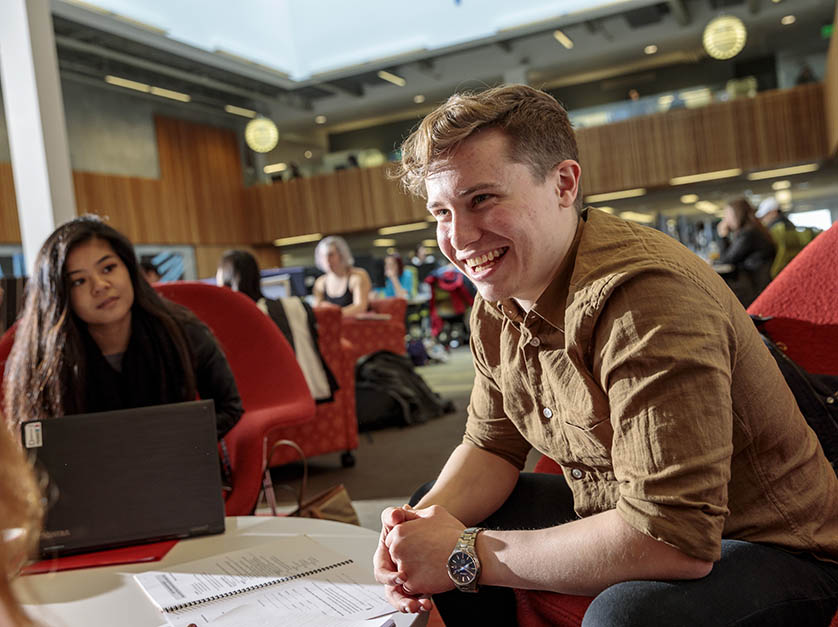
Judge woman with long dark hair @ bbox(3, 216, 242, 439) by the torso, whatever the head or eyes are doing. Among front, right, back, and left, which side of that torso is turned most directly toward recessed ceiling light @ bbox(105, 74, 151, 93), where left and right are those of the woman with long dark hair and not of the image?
back

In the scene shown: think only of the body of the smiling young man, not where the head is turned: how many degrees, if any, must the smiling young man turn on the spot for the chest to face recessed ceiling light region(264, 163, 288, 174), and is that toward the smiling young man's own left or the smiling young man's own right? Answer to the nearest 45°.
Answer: approximately 90° to the smiling young man's own right

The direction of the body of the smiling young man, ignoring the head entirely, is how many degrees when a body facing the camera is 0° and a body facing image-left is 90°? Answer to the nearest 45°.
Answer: approximately 45°

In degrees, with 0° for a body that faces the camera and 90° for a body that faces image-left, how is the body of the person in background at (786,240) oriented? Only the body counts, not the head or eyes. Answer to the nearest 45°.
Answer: approximately 45°

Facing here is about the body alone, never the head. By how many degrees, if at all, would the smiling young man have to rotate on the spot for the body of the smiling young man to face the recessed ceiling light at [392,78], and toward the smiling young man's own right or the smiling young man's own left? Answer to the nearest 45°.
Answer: approximately 135° to the smiling young man's own right

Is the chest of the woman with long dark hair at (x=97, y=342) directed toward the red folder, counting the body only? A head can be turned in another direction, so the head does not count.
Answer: yes

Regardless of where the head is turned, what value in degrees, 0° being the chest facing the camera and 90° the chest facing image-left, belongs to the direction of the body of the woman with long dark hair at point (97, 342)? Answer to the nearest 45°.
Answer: approximately 0°

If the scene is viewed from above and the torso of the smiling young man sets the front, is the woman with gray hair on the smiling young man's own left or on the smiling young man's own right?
on the smiling young man's own right

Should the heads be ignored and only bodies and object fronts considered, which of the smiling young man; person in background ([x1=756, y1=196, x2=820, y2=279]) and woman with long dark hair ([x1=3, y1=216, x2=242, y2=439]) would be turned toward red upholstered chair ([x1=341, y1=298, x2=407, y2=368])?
the person in background
